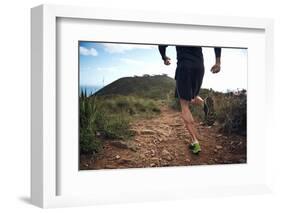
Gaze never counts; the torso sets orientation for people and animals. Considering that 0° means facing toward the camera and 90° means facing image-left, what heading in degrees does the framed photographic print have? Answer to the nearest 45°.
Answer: approximately 315°
